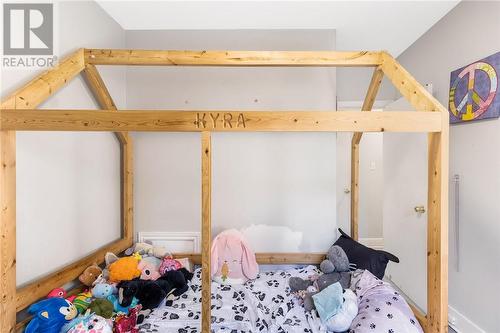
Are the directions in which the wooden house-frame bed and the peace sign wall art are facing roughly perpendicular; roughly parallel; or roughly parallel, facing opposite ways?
roughly perpendicular

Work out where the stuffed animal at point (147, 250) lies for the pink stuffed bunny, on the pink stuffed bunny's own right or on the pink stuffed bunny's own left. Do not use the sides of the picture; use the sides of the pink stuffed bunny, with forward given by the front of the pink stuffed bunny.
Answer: on the pink stuffed bunny's own right

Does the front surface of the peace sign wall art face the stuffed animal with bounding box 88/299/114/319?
yes

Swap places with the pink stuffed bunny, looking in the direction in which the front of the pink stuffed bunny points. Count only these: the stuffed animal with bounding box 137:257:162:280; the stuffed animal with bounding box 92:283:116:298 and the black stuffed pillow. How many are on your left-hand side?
1

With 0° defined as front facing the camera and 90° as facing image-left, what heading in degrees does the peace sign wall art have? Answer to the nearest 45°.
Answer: approximately 45°

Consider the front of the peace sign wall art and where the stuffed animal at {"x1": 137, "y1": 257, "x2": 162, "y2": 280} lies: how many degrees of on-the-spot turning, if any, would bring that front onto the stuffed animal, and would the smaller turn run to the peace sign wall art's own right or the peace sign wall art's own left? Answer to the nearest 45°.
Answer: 0° — it already faces it

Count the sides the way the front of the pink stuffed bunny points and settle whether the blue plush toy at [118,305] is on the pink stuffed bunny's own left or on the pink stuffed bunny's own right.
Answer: on the pink stuffed bunny's own right

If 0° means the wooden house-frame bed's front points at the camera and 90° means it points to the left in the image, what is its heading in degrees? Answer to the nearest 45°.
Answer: approximately 90°

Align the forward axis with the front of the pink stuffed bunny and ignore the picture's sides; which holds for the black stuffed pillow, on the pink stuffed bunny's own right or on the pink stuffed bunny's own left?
on the pink stuffed bunny's own left

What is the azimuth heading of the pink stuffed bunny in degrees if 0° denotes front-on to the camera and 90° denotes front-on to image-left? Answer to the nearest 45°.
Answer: approximately 0°

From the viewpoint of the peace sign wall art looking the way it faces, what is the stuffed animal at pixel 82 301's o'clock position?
The stuffed animal is roughly at 12 o'clock from the peace sign wall art.

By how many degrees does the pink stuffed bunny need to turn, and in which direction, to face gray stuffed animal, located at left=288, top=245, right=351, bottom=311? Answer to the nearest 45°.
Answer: approximately 90° to its left
